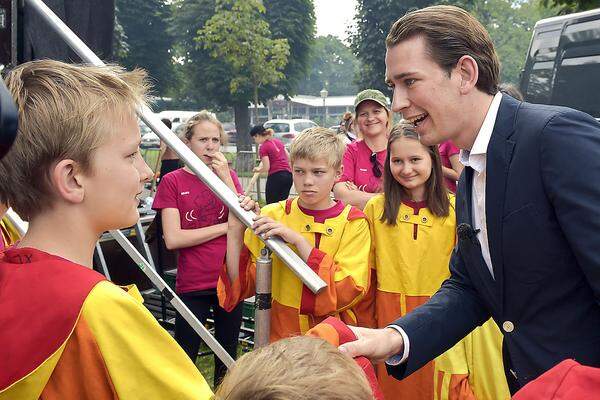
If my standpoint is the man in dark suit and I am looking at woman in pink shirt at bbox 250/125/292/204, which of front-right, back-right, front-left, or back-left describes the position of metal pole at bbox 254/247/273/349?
front-left

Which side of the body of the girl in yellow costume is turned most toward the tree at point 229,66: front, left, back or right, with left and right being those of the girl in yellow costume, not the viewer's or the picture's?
back

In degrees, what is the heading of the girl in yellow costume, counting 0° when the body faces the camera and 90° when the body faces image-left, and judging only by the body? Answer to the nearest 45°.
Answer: approximately 0°

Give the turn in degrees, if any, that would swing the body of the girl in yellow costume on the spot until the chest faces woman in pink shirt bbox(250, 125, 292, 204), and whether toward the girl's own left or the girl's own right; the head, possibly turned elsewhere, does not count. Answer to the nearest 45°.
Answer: approximately 180°

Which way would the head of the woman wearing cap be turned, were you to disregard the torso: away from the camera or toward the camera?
toward the camera

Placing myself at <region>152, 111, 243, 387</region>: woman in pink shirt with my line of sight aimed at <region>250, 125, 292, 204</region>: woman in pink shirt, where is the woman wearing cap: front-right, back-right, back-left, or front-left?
front-right

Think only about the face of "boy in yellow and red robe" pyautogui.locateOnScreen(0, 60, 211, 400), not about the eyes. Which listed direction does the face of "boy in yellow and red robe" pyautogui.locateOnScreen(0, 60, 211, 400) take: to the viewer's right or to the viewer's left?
to the viewer's right

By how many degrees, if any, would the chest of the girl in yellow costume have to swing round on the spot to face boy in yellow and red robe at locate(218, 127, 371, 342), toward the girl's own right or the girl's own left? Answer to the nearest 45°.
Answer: approximately 45° to the girl's own right

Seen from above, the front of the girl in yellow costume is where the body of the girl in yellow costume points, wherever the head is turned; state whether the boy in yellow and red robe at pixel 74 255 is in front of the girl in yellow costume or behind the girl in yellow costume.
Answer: in front

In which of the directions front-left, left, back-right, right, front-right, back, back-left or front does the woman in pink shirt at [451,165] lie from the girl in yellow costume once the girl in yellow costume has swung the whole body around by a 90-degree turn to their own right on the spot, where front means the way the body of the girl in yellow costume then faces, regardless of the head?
right

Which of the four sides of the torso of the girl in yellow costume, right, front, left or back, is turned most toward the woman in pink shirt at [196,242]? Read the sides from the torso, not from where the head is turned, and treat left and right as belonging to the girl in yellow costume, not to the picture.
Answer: right

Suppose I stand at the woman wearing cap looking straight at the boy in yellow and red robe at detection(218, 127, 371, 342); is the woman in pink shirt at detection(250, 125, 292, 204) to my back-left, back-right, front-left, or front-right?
back-right

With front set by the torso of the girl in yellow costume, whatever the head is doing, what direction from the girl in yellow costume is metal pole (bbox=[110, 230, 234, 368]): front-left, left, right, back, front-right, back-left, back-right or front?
front-right

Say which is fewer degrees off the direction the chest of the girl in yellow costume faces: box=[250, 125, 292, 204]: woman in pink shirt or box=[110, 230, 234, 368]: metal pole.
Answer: the metal pole

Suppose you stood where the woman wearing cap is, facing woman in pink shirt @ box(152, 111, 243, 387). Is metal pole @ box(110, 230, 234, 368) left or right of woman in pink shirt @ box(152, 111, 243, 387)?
left

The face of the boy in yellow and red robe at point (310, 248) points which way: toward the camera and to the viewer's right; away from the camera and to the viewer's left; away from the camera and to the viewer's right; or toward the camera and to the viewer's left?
toward the camera and to the viewer's left
